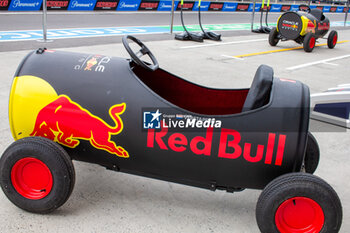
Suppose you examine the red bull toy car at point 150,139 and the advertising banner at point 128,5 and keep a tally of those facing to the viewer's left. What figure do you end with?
1

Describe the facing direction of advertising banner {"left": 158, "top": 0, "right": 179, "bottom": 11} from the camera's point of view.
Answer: facing the viewer

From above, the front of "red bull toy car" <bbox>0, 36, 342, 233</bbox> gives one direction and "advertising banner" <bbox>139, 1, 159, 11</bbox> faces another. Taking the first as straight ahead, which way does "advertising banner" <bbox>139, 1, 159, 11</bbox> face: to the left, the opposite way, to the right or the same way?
to the left

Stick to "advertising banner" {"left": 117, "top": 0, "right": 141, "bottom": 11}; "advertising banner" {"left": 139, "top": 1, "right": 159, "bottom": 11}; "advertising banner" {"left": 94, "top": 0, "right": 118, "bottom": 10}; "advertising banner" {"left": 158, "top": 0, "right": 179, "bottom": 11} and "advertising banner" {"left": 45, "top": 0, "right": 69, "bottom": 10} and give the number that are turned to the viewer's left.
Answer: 0

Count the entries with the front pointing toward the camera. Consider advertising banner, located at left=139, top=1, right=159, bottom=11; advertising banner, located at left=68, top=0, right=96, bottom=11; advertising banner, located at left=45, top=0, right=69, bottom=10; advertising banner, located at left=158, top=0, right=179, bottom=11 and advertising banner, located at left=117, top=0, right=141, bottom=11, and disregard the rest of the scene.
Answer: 5

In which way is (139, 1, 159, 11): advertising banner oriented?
toward the camera

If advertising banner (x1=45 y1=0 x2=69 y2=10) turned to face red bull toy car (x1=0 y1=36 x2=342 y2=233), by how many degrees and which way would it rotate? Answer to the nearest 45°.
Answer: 0° — it already faces it

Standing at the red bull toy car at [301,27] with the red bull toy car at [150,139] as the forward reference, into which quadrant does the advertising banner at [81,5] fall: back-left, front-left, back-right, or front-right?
back-right

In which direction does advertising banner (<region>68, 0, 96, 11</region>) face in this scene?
toward the camera

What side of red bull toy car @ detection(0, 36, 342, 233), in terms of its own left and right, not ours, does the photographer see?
left

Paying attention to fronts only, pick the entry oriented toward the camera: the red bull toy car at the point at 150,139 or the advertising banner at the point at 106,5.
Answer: the advertising banner

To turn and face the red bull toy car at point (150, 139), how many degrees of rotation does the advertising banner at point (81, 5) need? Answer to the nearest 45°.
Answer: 0° — it already faces it
